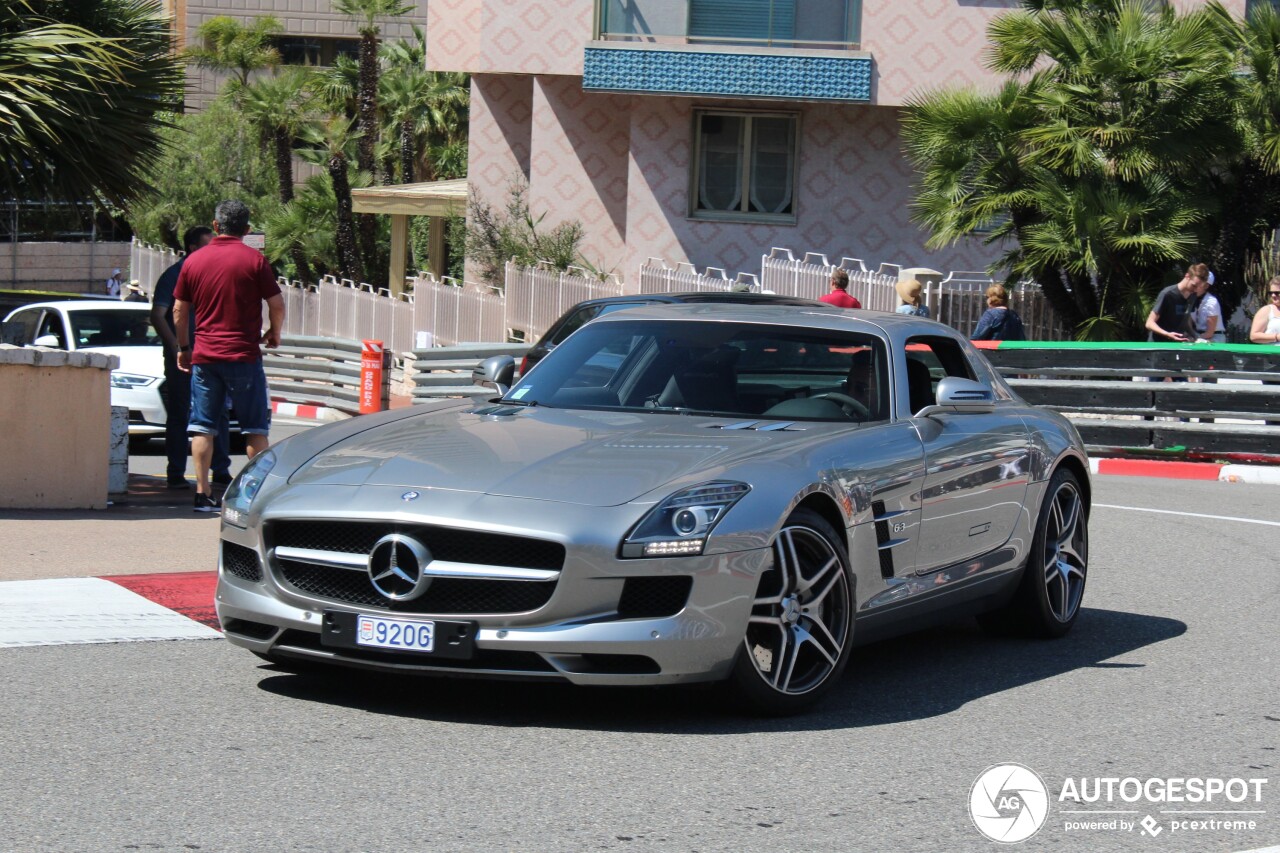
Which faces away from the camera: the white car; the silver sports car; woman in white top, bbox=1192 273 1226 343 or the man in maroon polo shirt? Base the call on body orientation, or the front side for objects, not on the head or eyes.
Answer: the man in maroon polo shirt

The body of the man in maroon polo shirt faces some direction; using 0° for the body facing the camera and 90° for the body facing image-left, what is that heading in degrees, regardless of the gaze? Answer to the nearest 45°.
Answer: approximately 180°

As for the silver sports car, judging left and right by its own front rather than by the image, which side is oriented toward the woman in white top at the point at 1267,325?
back

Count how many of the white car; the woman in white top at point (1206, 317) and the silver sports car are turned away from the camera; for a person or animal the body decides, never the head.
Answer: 0

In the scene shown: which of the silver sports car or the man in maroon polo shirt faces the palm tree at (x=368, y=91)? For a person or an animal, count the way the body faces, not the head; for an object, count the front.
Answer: the man in maroon polo shirt

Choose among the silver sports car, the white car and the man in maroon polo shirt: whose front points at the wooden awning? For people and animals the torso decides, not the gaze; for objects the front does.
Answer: the man in maroon polo shirt

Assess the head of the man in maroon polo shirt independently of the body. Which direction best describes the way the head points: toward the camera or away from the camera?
away from the camera

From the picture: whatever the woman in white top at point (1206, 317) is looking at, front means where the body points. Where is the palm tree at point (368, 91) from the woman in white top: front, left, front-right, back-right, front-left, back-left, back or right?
front-right

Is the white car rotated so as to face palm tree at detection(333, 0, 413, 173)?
no

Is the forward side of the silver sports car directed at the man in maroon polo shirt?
no

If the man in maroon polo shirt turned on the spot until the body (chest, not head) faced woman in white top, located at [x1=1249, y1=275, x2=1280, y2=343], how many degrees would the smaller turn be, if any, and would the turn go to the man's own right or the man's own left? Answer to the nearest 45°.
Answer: approximately 45° to the man's own right

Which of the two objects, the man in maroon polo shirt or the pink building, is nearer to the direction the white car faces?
the man in maroon polo shirt

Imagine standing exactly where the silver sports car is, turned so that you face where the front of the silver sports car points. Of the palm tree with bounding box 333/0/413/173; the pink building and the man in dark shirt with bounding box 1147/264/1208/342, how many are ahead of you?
0

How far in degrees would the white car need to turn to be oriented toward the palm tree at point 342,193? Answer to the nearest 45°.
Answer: approximately 135° to its left

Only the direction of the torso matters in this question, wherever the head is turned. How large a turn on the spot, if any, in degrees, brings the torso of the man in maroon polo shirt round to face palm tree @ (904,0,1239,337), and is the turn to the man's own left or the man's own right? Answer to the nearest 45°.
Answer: approximately 45° to the man's own right

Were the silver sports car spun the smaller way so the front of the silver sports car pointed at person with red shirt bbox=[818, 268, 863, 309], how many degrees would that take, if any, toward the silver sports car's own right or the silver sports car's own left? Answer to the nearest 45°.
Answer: approximately 135° to the silver sports car's own right

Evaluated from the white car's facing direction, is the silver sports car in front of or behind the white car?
in front

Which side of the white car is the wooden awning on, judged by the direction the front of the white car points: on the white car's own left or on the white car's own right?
on the white car's own left
